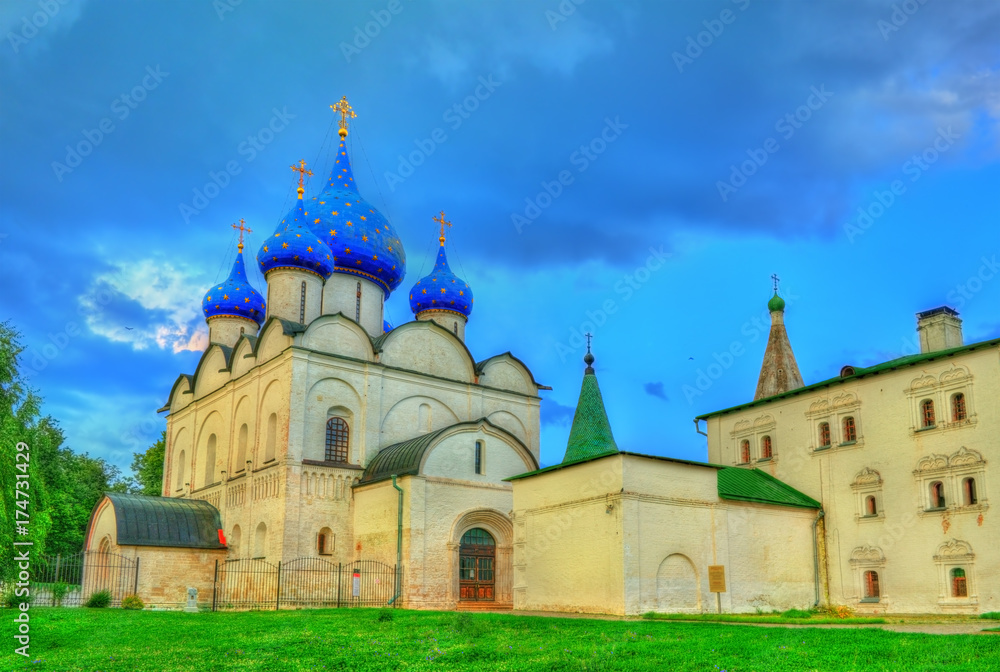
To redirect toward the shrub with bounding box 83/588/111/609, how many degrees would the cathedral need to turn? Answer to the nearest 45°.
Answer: approximately 135° to its right

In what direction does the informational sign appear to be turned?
toward the camera

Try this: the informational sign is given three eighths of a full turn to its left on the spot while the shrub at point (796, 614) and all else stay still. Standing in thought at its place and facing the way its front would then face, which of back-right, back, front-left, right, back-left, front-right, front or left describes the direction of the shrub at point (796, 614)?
front

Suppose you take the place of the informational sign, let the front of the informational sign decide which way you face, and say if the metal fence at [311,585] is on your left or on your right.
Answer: on your right

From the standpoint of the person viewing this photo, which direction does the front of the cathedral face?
facing the viewer and to the right of the viewer

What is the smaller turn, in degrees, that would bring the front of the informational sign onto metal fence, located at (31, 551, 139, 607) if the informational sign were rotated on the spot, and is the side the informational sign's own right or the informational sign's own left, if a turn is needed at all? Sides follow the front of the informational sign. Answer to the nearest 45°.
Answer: approximately 90° to the informational sign's own right

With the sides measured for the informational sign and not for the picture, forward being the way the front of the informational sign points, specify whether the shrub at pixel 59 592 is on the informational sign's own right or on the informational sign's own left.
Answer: on the informational sign's own right

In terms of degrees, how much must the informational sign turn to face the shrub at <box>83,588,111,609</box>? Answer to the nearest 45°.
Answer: approximately 90° to its right

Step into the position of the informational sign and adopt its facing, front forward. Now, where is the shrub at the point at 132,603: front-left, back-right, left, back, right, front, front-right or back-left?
right
